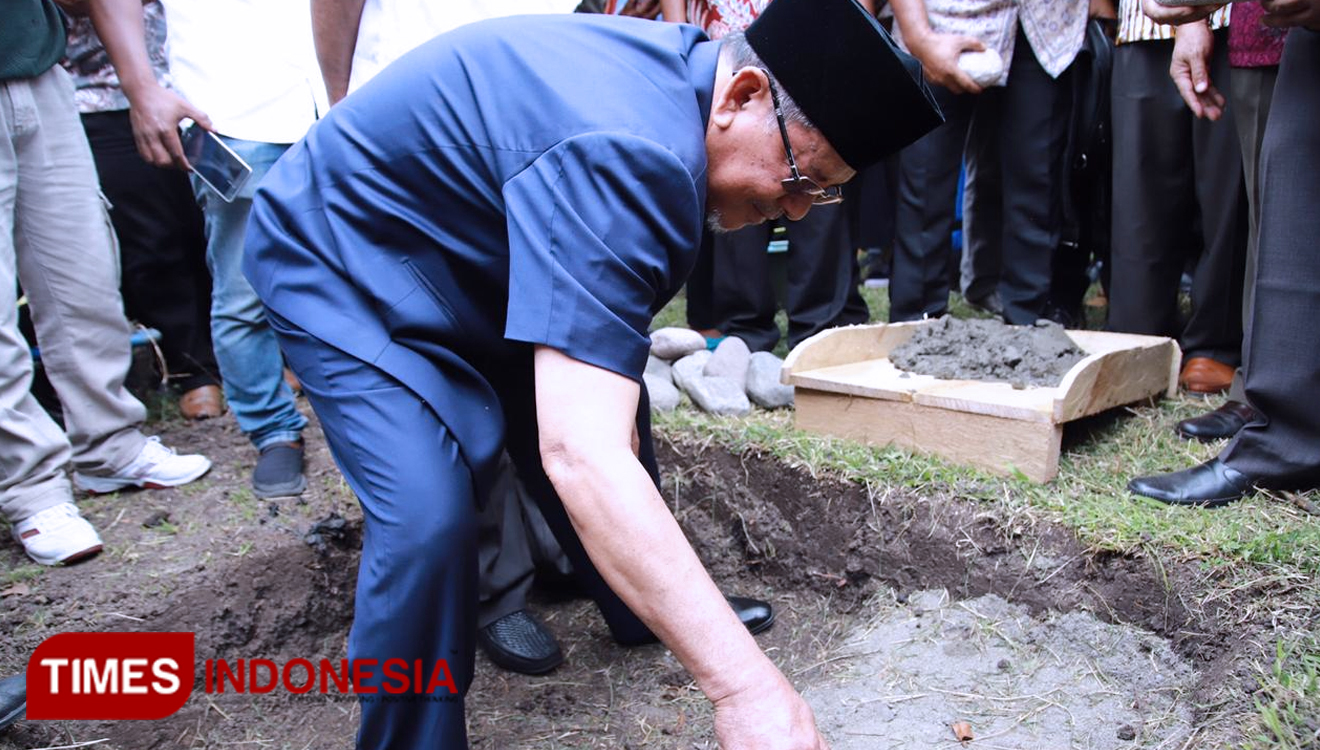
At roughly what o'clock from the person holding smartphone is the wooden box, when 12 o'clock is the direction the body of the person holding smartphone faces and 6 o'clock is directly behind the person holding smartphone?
The wooden box is roughly at 10 o'clock from the person holding smartphone.

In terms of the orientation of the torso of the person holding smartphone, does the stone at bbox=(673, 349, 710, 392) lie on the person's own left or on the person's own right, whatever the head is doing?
on the person's own left

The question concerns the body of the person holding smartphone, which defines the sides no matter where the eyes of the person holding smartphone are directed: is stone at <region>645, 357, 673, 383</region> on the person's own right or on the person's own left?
on the person's own left

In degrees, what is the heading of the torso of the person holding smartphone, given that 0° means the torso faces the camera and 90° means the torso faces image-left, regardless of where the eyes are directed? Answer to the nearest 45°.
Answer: approximately 0°

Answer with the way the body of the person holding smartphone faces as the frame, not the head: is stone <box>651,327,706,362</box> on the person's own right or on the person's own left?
on the person's own left

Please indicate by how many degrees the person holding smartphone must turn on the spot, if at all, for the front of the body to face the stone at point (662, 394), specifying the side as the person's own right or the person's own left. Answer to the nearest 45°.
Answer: approximately 90° to the person's own left
